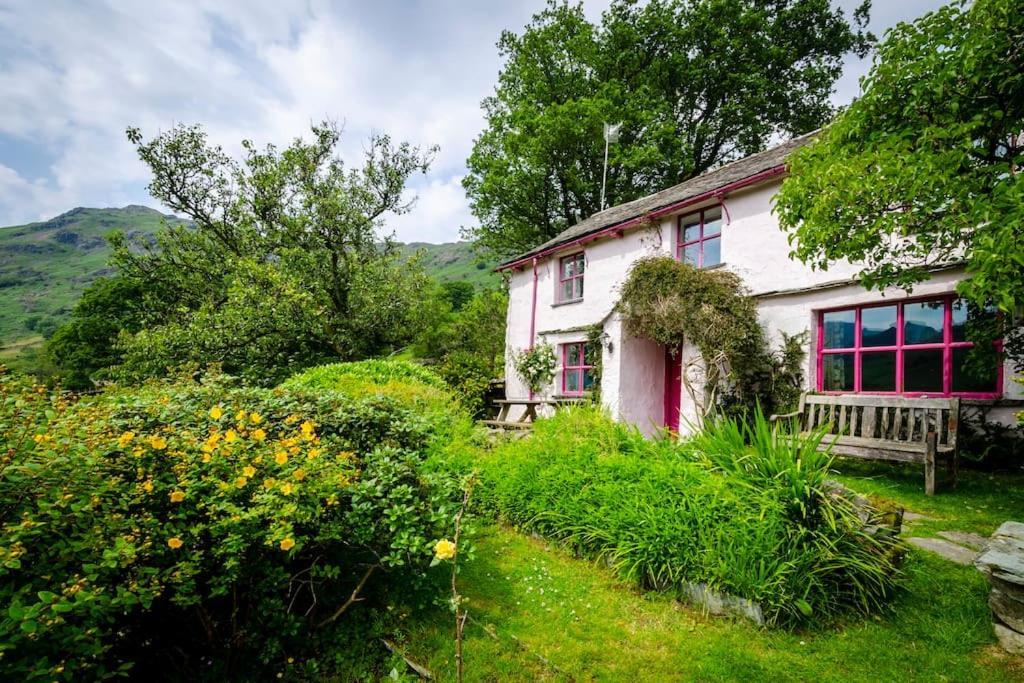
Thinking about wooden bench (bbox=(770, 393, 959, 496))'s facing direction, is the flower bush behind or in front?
in front

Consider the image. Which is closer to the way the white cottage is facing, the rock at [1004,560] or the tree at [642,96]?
the rock

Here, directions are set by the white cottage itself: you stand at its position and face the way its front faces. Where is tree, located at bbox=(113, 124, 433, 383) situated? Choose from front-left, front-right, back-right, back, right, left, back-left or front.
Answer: front-right

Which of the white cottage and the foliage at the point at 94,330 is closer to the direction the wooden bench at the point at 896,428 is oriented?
the foliage

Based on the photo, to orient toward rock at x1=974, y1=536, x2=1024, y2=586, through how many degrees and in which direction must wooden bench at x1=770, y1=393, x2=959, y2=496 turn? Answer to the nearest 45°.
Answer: approximately 45° to its left

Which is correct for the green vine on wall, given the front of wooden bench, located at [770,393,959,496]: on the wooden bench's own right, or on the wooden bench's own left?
on the wooden bench's own right

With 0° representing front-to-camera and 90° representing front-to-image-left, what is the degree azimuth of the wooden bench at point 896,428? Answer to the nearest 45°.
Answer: approximately 45°

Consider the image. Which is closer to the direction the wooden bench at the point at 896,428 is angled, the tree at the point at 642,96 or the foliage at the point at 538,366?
the foliage
